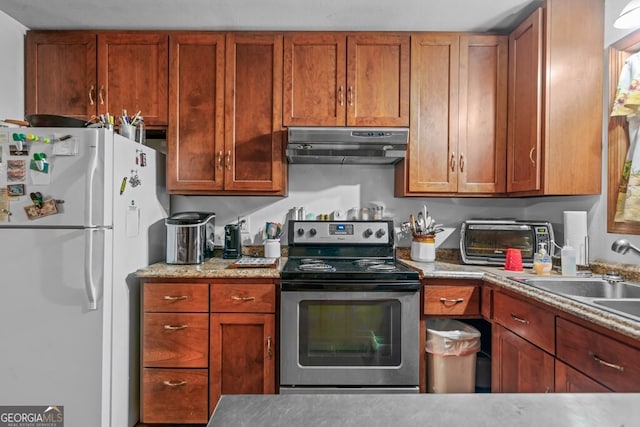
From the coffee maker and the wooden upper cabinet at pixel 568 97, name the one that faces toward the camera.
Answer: the coffee maker

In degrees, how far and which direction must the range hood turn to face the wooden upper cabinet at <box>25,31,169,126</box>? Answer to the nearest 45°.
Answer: approximately 90° to its right

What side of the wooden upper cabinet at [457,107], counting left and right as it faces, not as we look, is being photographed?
front

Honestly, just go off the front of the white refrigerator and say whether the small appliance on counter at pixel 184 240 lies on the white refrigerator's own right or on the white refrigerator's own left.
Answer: on the white refrigerator's own left

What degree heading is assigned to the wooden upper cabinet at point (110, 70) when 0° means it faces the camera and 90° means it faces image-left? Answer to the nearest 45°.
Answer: approximately 0°

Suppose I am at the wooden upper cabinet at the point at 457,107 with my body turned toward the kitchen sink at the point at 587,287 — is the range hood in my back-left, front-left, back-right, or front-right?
back-right

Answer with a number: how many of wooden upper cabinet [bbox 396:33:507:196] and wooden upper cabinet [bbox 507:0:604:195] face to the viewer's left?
1

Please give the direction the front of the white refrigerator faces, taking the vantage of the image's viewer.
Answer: facing the viewer

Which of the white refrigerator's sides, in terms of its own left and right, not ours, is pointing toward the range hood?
left

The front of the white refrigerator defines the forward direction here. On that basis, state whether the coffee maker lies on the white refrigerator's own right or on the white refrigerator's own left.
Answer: on the white refrigerator's own left

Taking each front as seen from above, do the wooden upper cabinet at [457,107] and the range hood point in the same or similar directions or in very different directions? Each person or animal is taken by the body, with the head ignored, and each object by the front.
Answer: same or similar directions

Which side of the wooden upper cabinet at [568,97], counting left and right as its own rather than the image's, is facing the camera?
left

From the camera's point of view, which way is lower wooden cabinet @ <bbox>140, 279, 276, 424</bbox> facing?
toward the camera

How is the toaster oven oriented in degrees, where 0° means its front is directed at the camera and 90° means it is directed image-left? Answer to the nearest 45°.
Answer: approximately 0°
